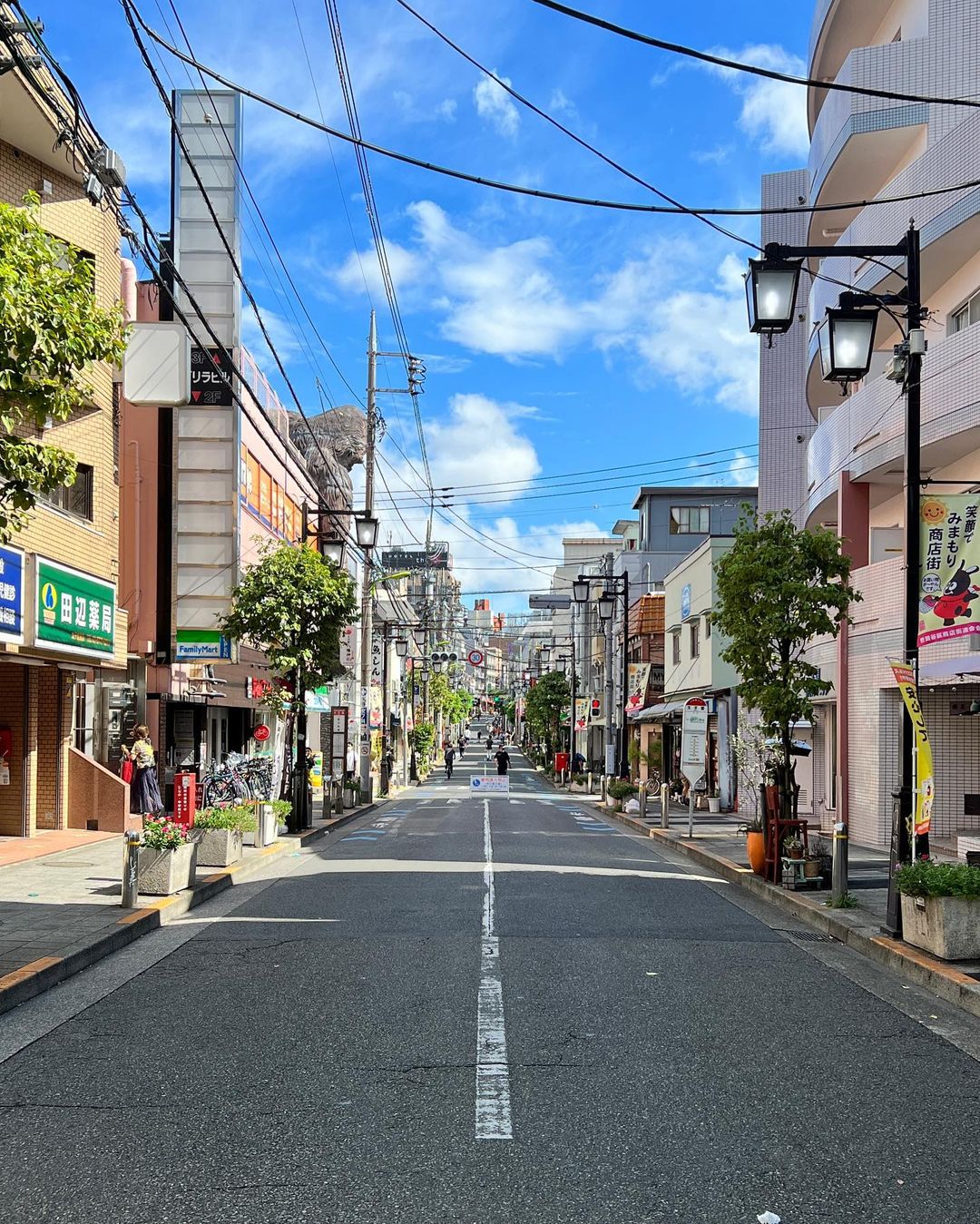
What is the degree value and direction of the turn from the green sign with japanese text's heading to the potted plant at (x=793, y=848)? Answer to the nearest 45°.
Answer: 0° — it already faces it

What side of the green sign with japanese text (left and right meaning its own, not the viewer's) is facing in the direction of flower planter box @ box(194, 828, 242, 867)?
front

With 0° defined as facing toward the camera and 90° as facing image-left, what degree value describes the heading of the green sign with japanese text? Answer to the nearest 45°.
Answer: approximately 315°

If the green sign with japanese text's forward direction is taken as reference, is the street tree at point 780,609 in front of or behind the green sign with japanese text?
in front

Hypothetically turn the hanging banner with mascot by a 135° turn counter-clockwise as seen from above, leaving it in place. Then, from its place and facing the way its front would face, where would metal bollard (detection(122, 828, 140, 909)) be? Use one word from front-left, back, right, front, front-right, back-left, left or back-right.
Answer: back

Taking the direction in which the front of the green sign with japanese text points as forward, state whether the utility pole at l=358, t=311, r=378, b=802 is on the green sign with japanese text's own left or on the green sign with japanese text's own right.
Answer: on the green sign with japanese text's own left

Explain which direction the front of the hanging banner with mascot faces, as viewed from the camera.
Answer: facing the viewer
